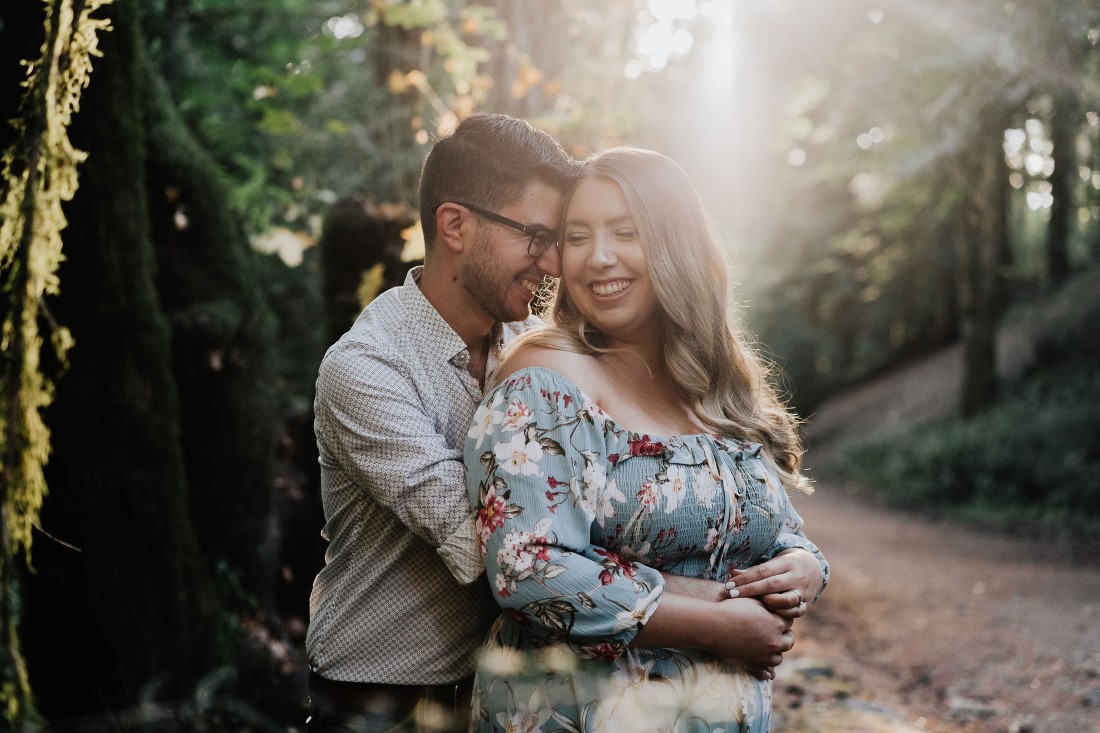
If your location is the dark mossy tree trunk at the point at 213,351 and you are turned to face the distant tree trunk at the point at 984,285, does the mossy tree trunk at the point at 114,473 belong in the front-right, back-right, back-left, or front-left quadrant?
back-right

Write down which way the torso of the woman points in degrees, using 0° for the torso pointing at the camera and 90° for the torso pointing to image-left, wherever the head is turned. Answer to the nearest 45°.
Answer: approximately 315°

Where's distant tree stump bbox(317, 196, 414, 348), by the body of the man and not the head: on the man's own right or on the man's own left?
on the man's own left

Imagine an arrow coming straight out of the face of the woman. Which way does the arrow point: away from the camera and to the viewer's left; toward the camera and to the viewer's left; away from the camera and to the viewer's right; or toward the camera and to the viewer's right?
toward the camera and to the viewer's left

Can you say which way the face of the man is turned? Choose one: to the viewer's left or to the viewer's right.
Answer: to the viewer's right

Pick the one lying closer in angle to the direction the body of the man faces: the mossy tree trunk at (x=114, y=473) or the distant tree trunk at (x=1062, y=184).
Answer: the distant tree trunk

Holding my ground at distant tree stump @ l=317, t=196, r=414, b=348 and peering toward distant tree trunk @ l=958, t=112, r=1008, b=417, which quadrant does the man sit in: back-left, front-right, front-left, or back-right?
back-right

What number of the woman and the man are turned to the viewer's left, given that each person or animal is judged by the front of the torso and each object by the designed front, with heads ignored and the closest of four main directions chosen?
0

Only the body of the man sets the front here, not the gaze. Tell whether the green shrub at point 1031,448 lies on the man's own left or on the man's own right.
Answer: on the man's own left

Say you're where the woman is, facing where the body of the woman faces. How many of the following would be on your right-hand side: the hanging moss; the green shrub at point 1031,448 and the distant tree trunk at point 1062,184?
1

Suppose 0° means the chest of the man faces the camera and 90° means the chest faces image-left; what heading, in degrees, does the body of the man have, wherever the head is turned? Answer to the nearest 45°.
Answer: approximately 270°
